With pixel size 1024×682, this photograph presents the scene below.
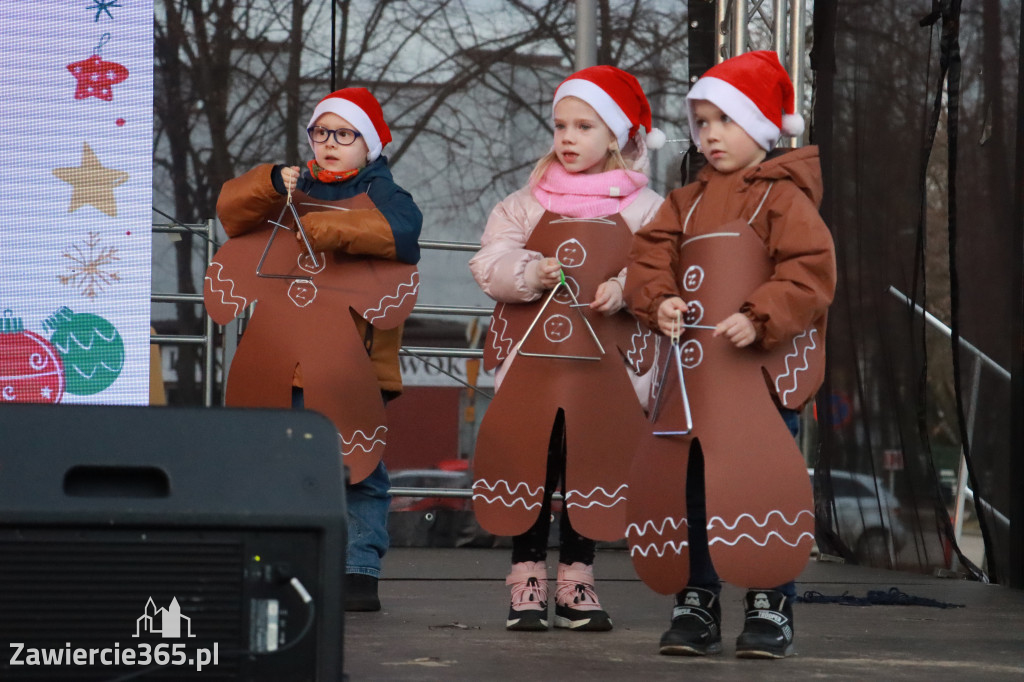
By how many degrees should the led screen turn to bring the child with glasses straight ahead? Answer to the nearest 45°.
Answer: approximately 45° to its left

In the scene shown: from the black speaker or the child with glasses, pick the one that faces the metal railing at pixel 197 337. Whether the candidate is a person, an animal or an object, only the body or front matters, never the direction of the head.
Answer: the black speaker

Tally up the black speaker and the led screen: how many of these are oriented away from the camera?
1

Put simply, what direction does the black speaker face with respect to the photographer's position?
facing away from the viewer

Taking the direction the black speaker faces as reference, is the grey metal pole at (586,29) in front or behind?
in front

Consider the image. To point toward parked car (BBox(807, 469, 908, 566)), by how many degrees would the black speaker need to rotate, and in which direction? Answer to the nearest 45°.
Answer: approximately 45° to its right

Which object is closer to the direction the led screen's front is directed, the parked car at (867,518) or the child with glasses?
the child with glasses

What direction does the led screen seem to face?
toward the camera

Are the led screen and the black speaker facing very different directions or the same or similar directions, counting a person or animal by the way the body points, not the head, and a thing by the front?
very different directions

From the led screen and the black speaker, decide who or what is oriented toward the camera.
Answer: the led screen

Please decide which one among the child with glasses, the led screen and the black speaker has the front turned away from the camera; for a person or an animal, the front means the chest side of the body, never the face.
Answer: the black speaker

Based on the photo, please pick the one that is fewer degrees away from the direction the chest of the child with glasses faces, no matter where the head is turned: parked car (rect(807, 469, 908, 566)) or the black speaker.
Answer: the black speaker

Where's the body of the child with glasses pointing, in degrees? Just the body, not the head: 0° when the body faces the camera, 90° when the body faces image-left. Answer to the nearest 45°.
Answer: approximately 45°

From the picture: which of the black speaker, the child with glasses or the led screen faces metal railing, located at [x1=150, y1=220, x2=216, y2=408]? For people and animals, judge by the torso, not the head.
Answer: the black speaker

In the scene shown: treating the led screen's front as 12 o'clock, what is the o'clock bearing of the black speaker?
The black speaker is roughly at 12 o'clock from the led screen.
